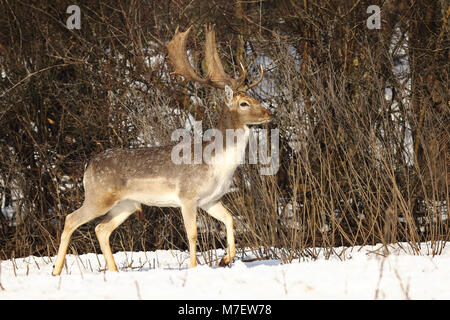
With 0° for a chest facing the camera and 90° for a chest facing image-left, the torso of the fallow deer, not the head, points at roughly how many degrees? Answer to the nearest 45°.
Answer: approximately 270°
